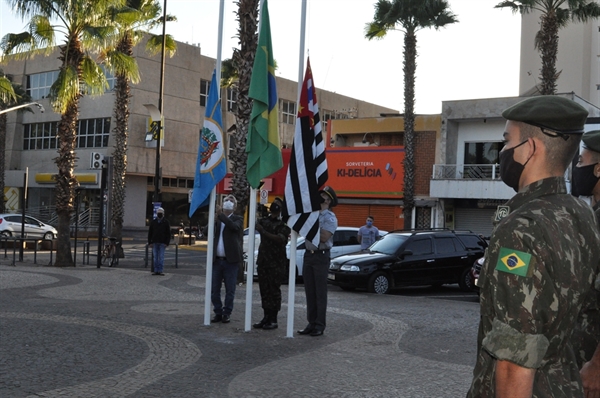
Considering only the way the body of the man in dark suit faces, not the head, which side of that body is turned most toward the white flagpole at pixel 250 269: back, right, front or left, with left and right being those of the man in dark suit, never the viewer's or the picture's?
left

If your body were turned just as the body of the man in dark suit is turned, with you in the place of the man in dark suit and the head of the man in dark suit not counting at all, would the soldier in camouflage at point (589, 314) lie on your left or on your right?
on your left

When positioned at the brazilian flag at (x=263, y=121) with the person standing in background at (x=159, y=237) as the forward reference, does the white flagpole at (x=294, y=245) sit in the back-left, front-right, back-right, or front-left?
back-right

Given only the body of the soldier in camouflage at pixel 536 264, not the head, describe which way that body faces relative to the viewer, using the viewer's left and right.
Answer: facing away from the viewer and to the left of the viewer

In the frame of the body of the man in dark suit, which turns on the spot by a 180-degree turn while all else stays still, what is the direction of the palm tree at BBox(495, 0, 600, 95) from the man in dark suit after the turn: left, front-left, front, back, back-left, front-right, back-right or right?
front

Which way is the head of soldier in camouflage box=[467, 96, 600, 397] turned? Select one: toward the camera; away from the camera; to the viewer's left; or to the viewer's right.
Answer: to the viewer's left

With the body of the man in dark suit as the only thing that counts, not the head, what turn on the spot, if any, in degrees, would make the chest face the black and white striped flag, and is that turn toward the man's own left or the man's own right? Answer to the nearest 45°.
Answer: approximately 90° to the man's own left
